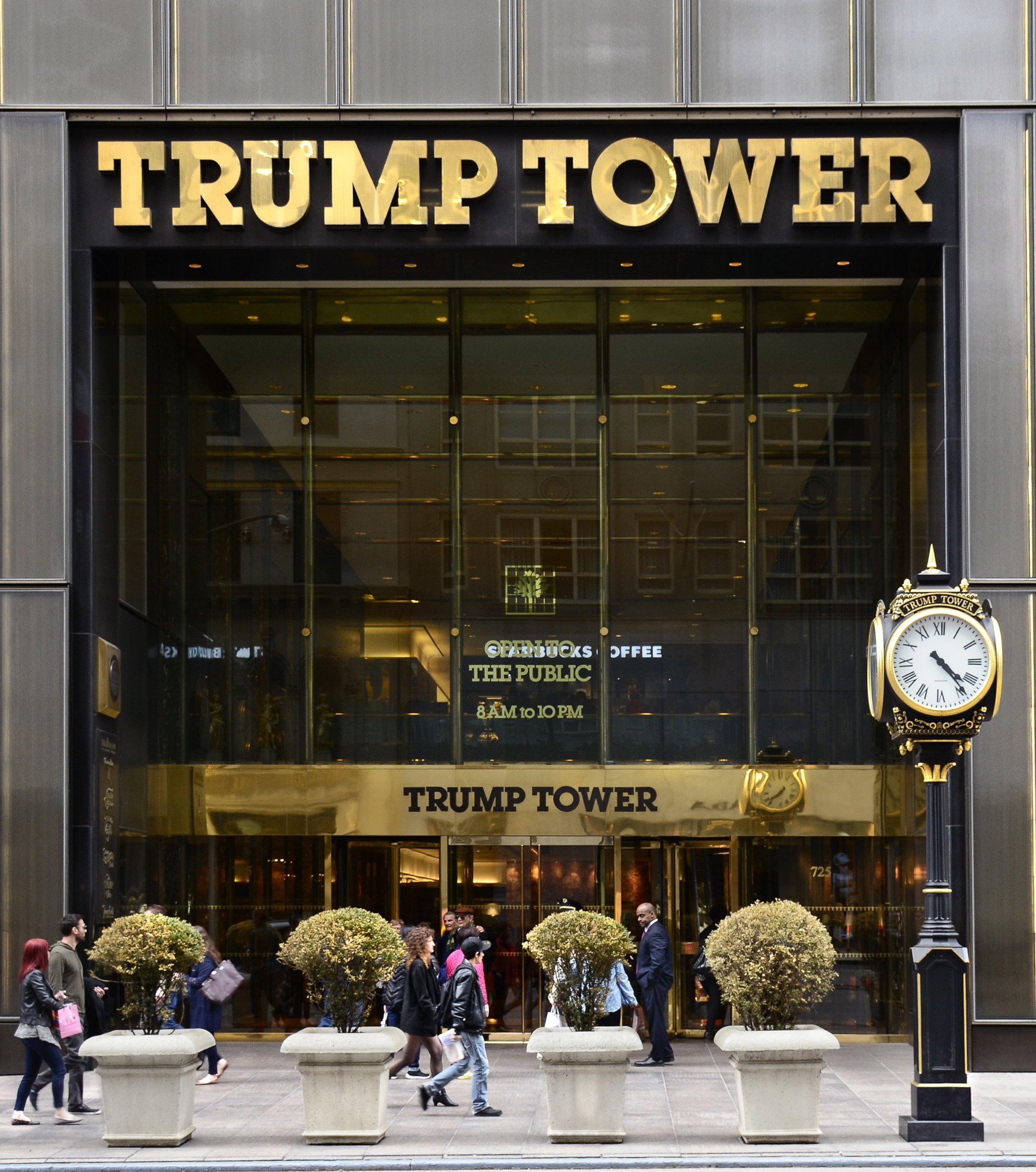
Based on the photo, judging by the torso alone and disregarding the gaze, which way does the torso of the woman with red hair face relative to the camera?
to the viewer's right

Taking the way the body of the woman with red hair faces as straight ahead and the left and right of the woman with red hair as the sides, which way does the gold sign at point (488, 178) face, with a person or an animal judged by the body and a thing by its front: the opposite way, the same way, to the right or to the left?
to the right

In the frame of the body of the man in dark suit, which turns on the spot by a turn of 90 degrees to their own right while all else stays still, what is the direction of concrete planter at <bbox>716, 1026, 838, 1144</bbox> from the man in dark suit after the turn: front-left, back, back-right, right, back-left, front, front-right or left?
back

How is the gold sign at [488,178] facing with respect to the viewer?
toward the camera

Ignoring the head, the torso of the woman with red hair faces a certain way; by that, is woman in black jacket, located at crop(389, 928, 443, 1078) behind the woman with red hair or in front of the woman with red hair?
in front

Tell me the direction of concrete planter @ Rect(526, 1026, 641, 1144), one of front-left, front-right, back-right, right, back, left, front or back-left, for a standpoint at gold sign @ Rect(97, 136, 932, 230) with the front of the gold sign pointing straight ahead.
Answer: front

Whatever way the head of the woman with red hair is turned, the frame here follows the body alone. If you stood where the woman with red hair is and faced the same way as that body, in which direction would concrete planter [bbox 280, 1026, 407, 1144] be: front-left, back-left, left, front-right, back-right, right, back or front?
front-right
